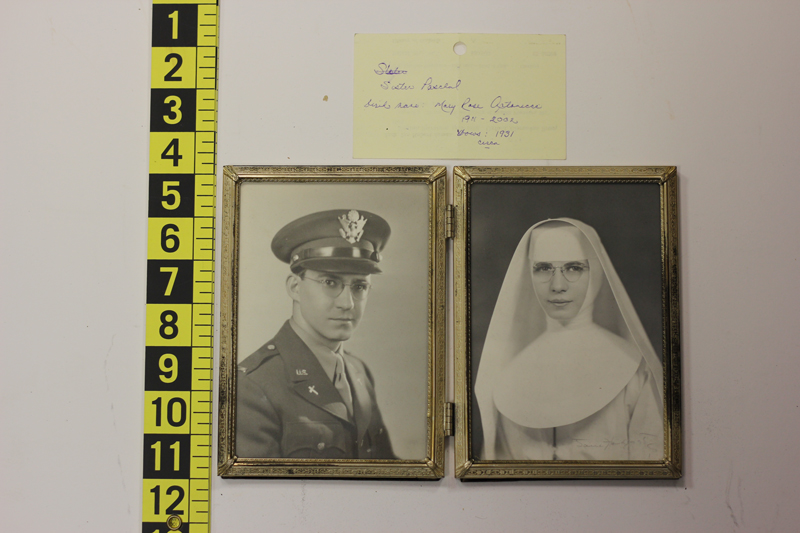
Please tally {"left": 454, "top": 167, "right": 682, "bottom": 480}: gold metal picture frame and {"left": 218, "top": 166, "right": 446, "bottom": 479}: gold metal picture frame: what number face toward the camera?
2

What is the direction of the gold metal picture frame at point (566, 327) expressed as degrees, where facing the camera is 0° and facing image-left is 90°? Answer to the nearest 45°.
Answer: approximately 0°
